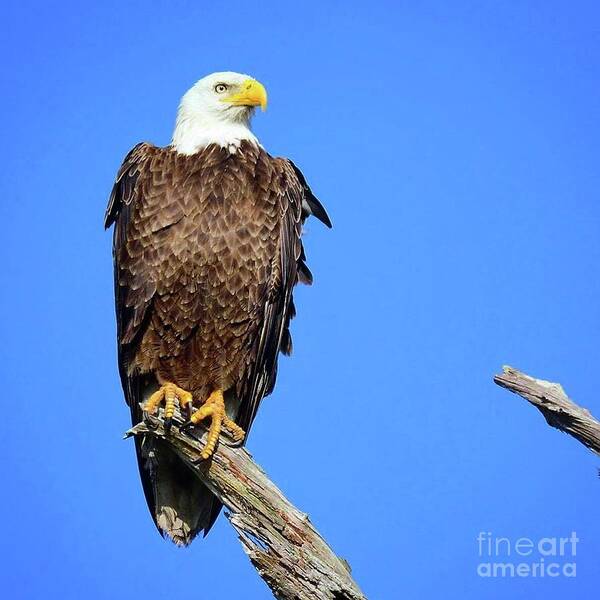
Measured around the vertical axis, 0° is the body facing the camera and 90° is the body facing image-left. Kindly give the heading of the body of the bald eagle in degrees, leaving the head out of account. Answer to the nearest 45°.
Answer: approximately 0°

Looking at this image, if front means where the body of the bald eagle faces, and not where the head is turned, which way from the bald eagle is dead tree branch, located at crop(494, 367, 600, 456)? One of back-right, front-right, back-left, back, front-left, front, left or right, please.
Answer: front-left
